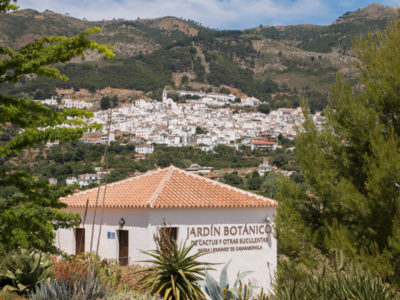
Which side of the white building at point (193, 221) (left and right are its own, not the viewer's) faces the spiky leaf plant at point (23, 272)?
front

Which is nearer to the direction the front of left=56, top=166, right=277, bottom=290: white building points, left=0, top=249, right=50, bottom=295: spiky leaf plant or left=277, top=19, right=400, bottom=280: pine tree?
the spiky leaf plant

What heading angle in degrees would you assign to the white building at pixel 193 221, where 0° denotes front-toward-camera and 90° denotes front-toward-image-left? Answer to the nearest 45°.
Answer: approximately 45°

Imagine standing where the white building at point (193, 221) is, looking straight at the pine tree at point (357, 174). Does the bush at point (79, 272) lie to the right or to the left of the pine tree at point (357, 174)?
right
